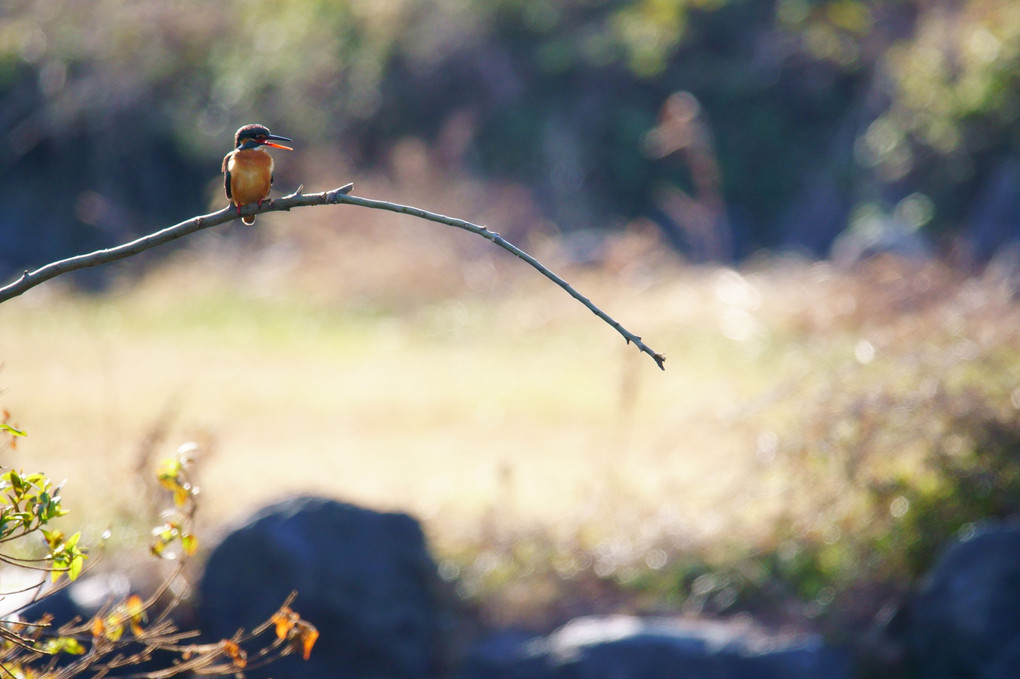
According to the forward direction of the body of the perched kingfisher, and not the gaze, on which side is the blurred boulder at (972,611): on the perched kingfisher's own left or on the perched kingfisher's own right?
on the perched kingfisher's own left

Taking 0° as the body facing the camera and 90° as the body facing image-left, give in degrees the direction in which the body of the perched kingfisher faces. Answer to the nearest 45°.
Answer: approximately 315°

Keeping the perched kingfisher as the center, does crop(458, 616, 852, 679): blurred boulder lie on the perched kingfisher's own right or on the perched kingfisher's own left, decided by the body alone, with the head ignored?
on the perched kingfisher's own left
